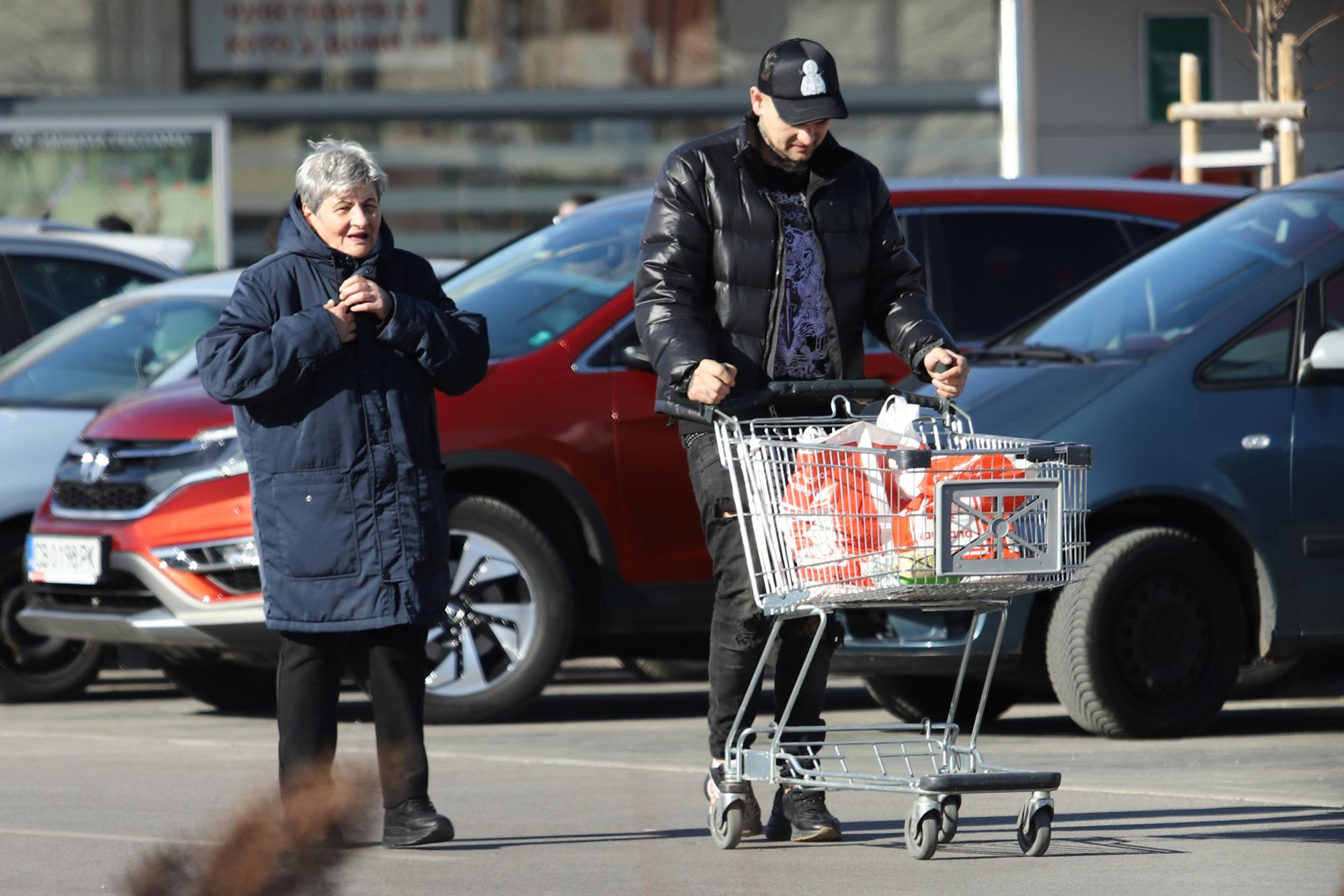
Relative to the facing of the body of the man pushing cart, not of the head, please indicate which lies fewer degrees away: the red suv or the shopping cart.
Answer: the shopping cart

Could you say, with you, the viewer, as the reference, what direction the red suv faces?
facing the viewer and to the left of the viewer

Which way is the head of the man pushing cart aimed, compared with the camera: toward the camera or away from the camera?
toward the camera

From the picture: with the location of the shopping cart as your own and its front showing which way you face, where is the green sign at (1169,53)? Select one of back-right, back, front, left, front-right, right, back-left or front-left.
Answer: back-left

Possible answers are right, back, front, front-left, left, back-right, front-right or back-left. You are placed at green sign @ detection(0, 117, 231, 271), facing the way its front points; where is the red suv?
front

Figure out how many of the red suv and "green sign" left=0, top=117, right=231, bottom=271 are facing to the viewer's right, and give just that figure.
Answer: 0

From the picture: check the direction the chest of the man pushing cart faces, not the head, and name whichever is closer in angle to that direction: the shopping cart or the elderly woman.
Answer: the shopping cart

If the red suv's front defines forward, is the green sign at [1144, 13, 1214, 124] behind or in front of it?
behind

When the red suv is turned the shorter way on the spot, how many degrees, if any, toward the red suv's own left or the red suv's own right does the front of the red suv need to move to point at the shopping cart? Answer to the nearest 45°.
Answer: approximately 45° to the red suv's own left

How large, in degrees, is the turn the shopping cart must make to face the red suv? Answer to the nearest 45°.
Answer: approximately 180°

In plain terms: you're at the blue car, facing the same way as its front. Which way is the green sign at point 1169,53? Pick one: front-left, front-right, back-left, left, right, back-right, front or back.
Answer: back-right

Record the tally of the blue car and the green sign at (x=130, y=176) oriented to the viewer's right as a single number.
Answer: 0

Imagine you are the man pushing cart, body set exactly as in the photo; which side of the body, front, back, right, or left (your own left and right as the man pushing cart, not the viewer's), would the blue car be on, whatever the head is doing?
left

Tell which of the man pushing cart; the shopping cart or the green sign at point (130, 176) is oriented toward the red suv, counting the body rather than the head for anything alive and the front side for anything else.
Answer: the green sign

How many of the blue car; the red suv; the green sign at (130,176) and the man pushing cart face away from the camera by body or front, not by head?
0

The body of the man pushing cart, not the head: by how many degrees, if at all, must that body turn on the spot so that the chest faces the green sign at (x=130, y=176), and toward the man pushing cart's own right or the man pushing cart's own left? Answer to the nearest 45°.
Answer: approximately 180°

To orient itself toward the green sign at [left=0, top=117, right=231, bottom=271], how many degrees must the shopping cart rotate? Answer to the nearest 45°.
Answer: approximately 180°

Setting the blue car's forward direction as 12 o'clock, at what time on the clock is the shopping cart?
The shopping cart is roughly at 11 o'clock from the blue car.

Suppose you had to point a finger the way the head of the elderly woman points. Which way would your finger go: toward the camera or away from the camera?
toward the camera
